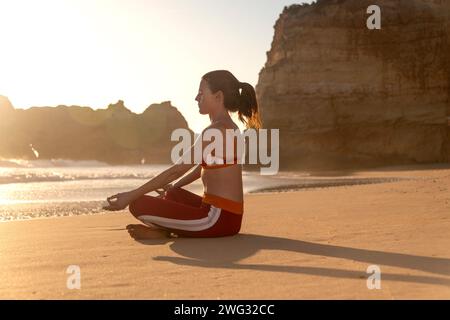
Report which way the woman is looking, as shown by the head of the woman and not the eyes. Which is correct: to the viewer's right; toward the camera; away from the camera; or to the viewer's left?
to the viewer's left

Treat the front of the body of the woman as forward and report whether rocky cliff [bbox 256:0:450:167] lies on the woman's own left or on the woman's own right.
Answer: on the woman's own right

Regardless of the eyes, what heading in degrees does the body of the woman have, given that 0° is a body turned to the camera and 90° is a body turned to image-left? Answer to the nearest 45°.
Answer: approximately 90°
